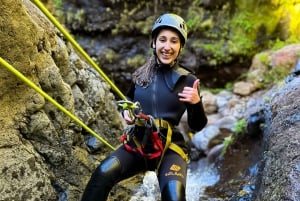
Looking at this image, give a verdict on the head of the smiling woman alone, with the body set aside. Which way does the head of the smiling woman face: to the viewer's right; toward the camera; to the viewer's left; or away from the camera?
toward the camera

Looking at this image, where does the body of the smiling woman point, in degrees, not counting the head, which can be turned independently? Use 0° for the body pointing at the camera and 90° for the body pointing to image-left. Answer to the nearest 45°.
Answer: approximately 0°
